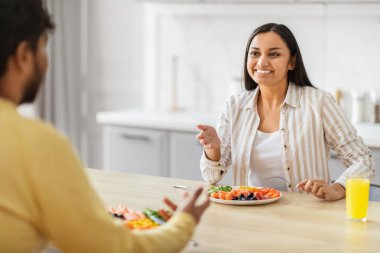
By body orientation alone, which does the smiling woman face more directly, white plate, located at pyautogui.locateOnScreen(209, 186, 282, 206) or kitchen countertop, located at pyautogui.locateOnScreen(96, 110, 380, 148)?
the white plate

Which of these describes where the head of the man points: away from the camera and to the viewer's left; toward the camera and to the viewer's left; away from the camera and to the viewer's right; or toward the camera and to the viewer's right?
away from the camera and to the viewer's right

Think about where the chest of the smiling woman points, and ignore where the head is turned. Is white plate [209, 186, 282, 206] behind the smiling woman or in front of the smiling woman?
in front

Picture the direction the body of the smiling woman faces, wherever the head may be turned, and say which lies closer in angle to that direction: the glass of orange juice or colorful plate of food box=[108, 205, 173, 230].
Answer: the colorful plate of food

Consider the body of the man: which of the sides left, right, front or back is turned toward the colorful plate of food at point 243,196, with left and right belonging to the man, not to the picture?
front

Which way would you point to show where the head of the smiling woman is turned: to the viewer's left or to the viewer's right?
to the viewer's left

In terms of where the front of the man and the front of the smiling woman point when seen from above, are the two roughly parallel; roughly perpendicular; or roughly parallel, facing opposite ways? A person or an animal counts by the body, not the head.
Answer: roughly parallel, facing opposite ways

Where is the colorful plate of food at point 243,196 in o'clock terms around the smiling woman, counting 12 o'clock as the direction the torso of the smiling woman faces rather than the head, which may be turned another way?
The colorful plate of food is roughly at 11 o'clock from the smiling woman.

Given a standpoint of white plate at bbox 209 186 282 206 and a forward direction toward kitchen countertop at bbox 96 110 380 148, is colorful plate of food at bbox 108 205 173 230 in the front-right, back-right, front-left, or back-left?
back-left

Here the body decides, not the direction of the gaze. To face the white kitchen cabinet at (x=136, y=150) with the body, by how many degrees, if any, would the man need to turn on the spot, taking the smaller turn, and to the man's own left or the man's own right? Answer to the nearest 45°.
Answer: approximately 45° to the man's own left

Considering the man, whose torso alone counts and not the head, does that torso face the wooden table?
yes

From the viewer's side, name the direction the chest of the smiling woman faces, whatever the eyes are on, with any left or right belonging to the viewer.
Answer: facing the viewer and to the left of the viewer

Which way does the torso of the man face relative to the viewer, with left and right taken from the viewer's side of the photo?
facing away from the viewer and to the right of the viewer

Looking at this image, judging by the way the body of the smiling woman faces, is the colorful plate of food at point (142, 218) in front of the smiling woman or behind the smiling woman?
in front

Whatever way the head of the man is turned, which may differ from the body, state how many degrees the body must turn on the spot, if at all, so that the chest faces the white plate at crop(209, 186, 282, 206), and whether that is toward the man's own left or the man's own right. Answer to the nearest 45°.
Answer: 0° — they already face it

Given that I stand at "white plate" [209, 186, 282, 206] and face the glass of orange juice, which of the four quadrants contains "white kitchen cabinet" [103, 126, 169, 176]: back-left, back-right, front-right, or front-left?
back-left
